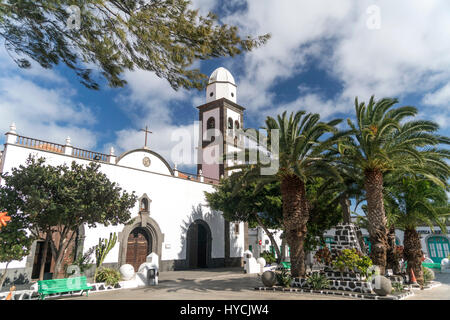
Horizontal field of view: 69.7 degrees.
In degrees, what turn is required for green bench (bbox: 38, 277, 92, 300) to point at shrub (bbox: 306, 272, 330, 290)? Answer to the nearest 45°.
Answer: approximately 45° to its left

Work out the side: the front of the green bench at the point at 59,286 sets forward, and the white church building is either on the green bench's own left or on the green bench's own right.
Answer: on the green bench's own left

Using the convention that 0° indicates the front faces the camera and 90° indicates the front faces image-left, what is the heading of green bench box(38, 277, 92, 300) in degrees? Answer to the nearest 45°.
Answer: approximately 315°

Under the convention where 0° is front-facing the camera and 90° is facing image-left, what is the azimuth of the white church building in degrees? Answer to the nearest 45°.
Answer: approximately 315°
